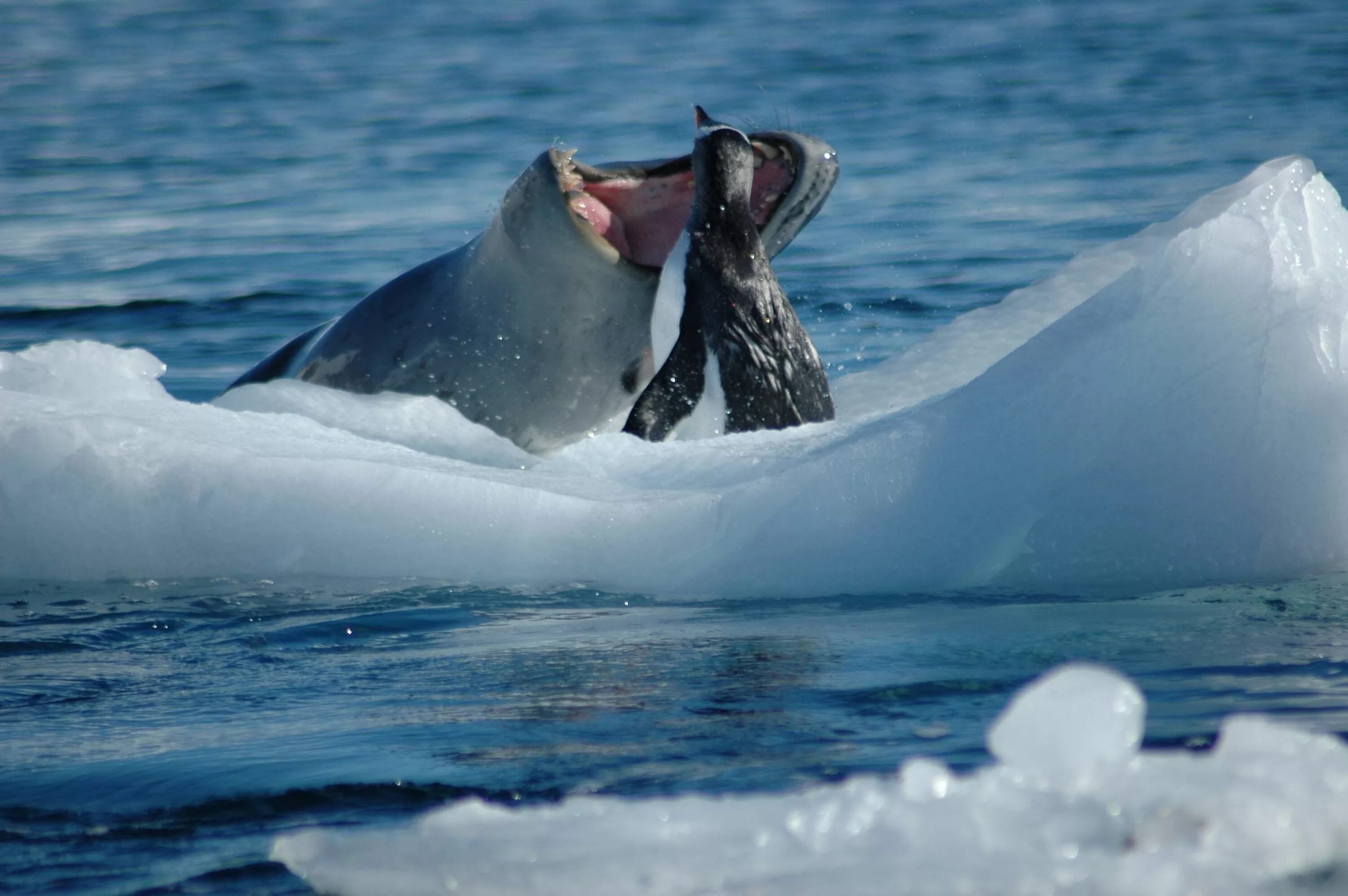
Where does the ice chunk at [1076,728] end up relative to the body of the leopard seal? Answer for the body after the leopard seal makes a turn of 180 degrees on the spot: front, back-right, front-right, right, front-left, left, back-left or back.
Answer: left

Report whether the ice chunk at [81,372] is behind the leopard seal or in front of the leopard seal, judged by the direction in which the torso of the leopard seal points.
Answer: behind

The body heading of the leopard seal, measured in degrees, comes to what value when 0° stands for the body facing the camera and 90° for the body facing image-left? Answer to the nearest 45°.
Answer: approximately 270°

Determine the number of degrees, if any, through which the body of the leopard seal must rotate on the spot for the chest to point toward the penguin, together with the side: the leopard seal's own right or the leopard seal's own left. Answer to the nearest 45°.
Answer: approximately 45° to the leopard seal's own right

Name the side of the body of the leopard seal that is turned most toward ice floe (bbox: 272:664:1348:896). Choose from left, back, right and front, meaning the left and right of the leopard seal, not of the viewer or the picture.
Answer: right

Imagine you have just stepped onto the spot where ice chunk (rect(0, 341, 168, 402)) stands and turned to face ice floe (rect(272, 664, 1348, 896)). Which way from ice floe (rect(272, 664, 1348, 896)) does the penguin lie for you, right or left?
left
